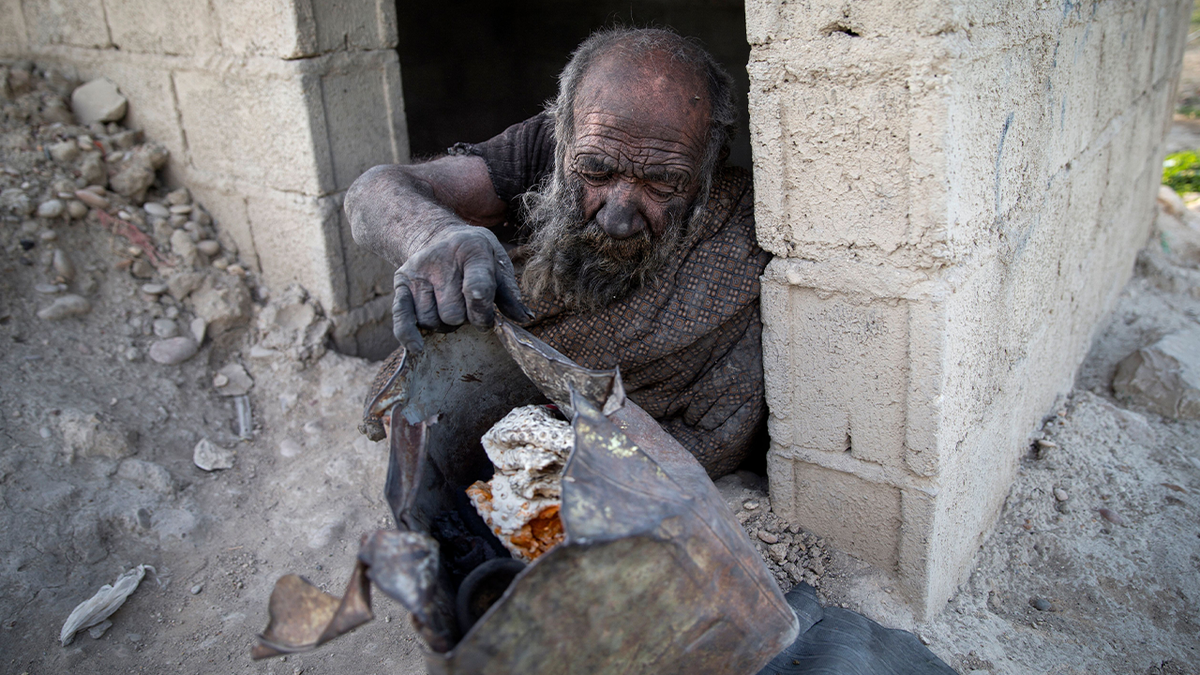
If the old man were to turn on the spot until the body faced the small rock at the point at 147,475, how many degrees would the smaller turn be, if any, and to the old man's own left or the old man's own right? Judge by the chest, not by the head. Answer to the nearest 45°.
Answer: approximately 90° to the old man's own right

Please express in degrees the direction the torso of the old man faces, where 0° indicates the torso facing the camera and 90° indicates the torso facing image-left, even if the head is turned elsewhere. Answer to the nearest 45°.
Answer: approximately 0°

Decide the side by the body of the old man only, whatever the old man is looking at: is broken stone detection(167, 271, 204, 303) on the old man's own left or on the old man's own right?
on the old man's own right

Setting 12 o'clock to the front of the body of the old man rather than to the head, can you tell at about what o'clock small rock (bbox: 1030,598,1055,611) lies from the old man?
The small rock is roughly at 10 o'clock from the old man.

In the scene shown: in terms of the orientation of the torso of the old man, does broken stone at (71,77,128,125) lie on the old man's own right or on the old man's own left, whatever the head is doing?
on the old man's own right

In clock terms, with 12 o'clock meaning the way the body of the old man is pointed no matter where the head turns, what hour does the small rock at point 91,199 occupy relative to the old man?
The small rock is roughly at 4 o'clock from the old man.

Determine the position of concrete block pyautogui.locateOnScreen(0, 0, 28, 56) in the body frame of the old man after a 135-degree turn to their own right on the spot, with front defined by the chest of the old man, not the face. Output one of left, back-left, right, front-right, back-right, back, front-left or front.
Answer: front

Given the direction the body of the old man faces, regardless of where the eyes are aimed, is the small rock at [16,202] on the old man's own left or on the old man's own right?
on the old man's own right

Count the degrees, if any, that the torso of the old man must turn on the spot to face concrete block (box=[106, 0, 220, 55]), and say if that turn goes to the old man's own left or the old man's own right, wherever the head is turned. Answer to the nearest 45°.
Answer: approximately 135° to the old man's own right
